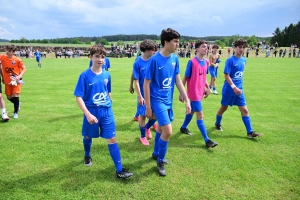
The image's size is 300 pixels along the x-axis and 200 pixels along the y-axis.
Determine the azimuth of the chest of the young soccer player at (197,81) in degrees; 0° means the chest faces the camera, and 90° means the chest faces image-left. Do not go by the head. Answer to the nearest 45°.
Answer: approximately 315°

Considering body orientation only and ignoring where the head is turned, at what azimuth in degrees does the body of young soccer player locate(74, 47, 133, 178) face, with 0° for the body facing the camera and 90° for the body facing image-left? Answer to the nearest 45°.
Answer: approximately 315°

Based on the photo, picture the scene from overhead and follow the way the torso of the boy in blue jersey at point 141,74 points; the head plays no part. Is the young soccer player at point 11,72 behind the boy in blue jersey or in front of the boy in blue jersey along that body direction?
behind

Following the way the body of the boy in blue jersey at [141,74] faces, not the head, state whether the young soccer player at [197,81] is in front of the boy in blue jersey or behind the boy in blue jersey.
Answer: in front

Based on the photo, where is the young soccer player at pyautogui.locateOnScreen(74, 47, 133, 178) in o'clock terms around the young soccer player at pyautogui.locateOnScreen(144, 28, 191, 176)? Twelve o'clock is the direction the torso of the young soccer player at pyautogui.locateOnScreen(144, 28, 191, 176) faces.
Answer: the young soccer player at pyautogui.locateOnScreen(74, 47, 133, 178) is roughly at 4 o'clock from the young soccer player at pyautogui.locateOnScreen(144, 28, 191, 176).

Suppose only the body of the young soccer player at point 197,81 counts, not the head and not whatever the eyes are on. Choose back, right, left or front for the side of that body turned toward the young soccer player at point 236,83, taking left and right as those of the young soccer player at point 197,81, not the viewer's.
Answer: left

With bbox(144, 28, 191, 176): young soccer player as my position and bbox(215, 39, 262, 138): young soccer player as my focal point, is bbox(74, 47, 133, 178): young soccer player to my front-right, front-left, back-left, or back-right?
back-left
